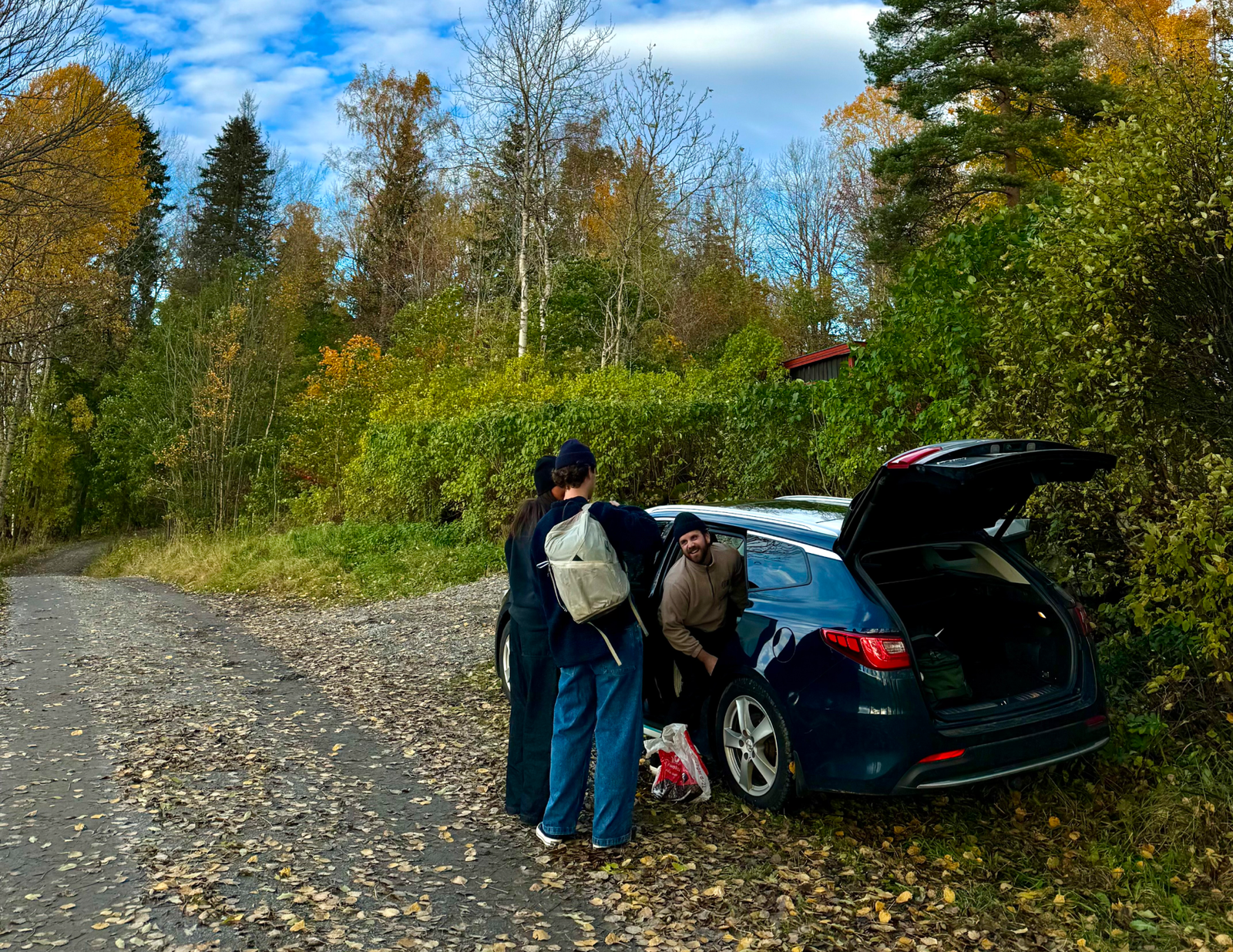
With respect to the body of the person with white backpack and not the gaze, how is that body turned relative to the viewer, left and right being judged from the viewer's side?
facing away from the viewer and to the right of the viewer

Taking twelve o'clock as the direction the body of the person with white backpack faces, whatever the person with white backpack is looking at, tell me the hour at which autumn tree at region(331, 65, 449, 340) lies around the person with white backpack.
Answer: The autumn tree is roughly at 10 o'clock from the person with white backpack.

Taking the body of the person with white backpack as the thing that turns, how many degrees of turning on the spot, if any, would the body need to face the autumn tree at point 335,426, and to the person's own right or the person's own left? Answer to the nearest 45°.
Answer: approximately 45° to the person's own left

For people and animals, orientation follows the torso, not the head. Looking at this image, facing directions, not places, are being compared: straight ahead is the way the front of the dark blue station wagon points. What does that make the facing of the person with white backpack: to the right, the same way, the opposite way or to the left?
to the right

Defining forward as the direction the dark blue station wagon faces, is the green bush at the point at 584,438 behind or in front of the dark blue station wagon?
in front

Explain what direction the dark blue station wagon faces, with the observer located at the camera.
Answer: facing away from the viewer and to the left of the viewer

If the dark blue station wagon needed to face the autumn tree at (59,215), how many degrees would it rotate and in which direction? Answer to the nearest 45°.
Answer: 0° — it already faces it

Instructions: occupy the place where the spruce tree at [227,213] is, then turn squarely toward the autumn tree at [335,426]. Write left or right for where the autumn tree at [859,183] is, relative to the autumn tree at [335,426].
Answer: left

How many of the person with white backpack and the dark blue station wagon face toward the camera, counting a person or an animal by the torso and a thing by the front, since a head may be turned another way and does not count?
0
